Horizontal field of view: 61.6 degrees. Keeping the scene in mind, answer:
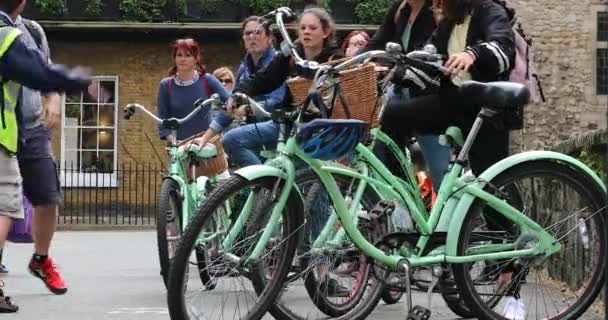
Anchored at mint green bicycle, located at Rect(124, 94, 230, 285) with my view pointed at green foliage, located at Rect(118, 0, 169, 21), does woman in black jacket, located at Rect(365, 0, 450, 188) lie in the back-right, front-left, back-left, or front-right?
back-right

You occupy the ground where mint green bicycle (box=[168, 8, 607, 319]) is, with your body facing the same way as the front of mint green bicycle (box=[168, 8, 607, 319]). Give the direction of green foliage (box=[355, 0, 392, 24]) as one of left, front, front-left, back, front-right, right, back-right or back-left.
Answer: right

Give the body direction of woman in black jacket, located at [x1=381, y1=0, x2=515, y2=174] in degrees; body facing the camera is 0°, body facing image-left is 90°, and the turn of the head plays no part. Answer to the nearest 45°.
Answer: approximately 45°

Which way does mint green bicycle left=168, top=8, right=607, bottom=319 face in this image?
to the viewer's left

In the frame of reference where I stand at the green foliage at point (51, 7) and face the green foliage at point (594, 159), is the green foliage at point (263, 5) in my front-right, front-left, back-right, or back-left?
front-left

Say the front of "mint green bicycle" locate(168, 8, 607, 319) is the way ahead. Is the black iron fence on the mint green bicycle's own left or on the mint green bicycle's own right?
on the mint green bicycle's own right
